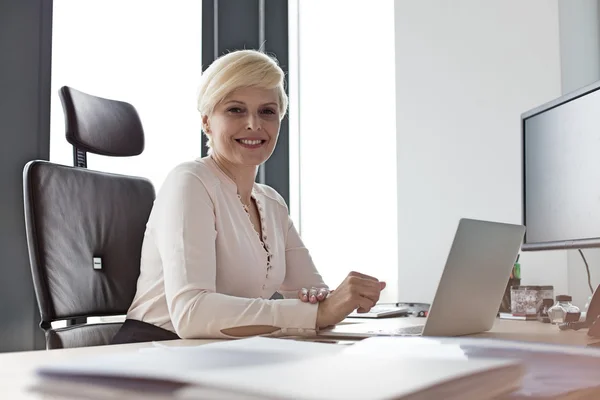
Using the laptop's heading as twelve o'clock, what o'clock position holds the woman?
The woman is roughly at 12 o'clock from the laptop.

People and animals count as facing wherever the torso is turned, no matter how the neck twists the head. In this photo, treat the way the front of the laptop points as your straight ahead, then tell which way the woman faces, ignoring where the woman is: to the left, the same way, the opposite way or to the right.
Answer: the opposite way

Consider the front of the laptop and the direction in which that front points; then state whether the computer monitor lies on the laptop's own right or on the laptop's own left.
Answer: on the laptop's own right

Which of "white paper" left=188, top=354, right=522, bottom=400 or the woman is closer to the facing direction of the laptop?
the woman

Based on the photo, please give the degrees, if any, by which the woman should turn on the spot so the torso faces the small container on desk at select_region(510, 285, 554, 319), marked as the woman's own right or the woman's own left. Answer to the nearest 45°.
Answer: approximately 45° to the woman's own left

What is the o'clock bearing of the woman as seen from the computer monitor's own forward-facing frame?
The woman is roughly at 1 o'clock from the computer monitor.

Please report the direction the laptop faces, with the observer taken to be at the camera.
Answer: facing away from the viewer and to the left of the viewer

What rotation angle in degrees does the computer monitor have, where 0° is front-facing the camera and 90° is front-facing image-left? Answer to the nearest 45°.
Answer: approximately 45°
